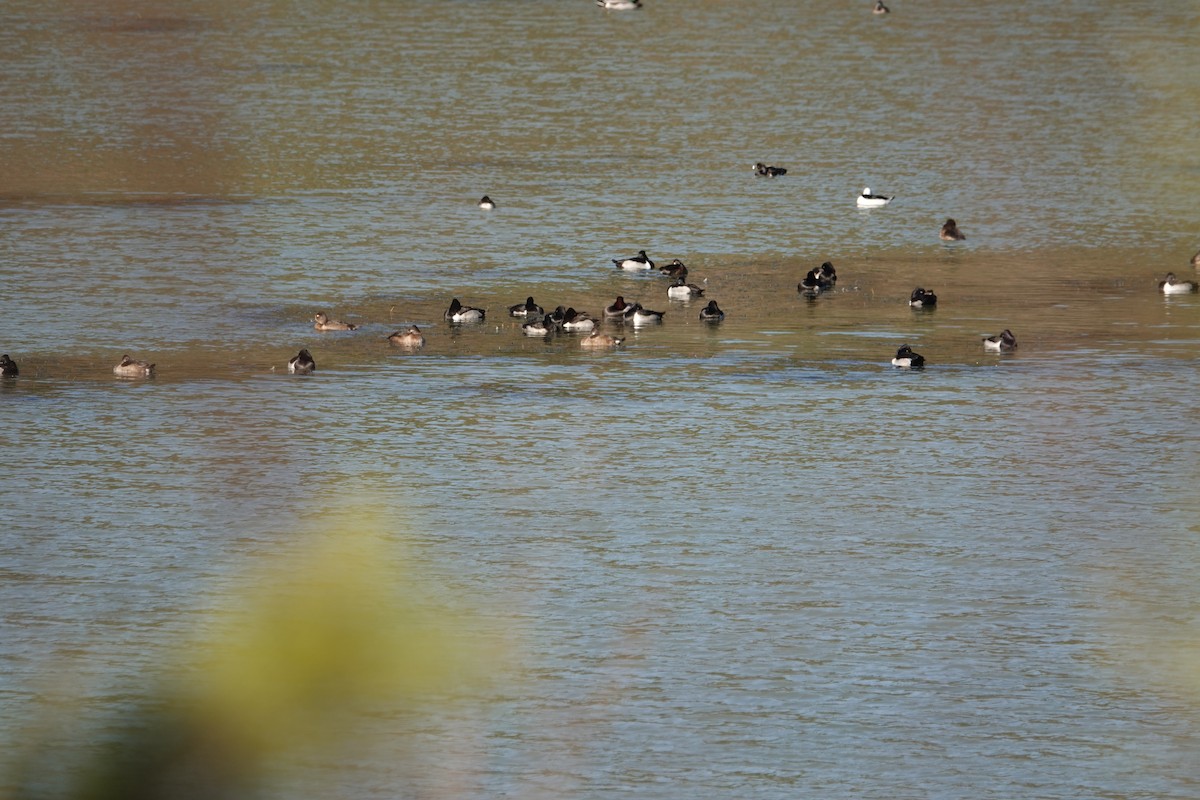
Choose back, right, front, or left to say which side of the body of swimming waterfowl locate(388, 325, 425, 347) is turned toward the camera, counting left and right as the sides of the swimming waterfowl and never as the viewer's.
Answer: right

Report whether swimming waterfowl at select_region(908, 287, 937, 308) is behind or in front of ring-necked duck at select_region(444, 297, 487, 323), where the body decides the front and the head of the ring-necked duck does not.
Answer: behind

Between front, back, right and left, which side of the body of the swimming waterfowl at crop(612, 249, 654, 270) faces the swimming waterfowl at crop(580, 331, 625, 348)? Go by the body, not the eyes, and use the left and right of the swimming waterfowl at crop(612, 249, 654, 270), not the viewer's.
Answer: right

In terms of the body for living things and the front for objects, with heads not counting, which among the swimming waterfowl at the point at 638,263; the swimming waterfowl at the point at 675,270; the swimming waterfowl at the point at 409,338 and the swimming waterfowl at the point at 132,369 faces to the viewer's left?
the swimming waterfowl at the point at 132,369

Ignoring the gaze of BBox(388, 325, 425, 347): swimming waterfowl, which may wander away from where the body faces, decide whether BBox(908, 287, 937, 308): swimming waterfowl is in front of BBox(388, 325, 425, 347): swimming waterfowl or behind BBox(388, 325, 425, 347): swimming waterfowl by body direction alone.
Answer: in front

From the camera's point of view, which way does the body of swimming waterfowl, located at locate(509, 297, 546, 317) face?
to the viewer's right

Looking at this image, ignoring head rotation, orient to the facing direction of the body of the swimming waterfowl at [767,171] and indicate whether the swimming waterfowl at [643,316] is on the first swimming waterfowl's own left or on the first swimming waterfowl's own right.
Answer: on the first swimming waterfowl's own left

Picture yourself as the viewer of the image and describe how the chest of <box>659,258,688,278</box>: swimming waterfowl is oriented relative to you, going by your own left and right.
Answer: facing to the right of the viewer

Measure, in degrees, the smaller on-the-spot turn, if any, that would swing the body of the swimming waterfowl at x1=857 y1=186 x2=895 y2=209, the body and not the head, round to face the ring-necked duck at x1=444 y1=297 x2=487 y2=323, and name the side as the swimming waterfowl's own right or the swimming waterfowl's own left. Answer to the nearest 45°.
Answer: approximately 45° to the swimming waterfowl's own left

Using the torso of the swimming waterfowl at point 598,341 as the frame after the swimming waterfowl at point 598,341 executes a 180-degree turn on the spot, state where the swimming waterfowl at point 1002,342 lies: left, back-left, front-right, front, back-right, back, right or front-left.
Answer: front

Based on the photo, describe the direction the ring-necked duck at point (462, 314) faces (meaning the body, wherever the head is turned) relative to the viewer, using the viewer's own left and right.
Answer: facing to the left of the viewer

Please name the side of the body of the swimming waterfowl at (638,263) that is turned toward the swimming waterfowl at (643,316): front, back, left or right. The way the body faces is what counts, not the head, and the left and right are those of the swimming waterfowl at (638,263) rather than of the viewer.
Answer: right

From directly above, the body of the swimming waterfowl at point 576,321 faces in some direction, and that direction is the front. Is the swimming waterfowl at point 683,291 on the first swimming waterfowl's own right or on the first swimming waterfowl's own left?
on the first swimming waterfowl's own right
